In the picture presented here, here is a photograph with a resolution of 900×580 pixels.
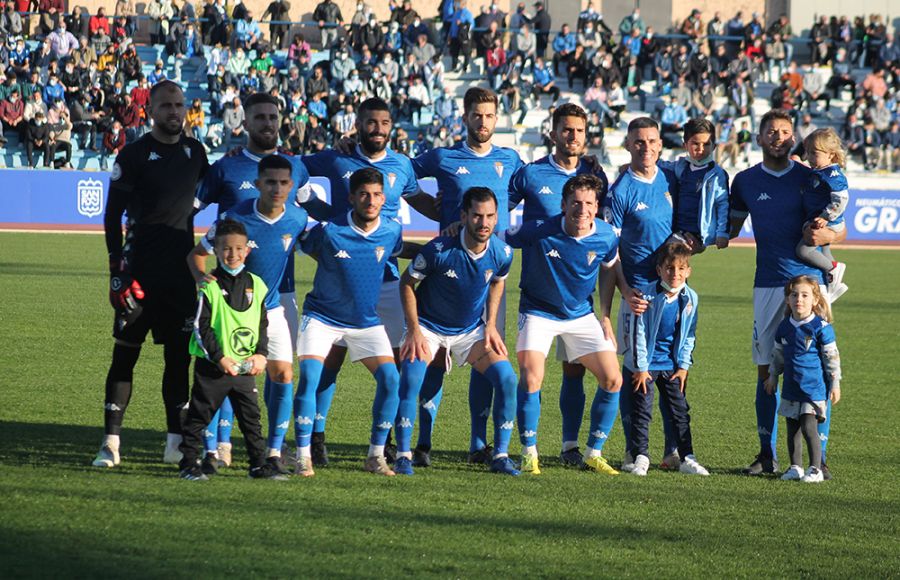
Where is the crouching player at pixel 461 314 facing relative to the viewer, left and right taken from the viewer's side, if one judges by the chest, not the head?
facing the viewer

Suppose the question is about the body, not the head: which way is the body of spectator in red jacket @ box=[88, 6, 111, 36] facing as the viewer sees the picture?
toward the camera

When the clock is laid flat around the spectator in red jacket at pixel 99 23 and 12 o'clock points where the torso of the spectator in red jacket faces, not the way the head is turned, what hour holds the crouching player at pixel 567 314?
The crouching player is roughly at 12 o'clock from the spectator in red jacket.

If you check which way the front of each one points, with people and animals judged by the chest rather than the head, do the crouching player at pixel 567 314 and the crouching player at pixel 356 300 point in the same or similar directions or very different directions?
same or similar directions

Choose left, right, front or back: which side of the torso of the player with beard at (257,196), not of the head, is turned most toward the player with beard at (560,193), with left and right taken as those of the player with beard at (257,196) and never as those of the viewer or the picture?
left

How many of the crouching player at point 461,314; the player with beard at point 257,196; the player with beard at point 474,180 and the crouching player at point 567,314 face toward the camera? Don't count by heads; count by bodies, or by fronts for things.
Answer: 4

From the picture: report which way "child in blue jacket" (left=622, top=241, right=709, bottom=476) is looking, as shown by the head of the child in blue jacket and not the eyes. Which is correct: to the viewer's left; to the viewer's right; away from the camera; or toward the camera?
toward the camera

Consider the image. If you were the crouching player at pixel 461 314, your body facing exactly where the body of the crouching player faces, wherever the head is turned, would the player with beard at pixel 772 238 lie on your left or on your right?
on your left

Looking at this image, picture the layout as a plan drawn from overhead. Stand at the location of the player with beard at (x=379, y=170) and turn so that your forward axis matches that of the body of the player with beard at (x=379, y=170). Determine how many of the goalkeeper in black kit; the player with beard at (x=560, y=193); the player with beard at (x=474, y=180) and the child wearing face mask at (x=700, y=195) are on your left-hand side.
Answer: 3

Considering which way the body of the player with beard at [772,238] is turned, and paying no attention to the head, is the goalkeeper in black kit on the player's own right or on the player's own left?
on the player's own right

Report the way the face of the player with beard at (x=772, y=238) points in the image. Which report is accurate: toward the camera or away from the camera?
toward the camera

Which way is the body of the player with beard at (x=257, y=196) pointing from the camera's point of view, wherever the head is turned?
toward the camera

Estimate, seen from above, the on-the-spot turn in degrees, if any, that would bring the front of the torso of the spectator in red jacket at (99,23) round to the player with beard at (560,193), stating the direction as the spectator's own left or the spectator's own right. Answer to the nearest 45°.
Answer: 0° — they already face them

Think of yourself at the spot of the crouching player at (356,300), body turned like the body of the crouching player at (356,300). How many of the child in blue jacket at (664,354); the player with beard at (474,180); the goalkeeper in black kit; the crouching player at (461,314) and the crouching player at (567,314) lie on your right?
1

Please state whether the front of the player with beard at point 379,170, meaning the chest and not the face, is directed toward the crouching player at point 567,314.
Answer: no

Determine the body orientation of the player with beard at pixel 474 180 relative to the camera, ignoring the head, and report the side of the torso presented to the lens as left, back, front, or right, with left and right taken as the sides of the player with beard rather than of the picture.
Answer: front
